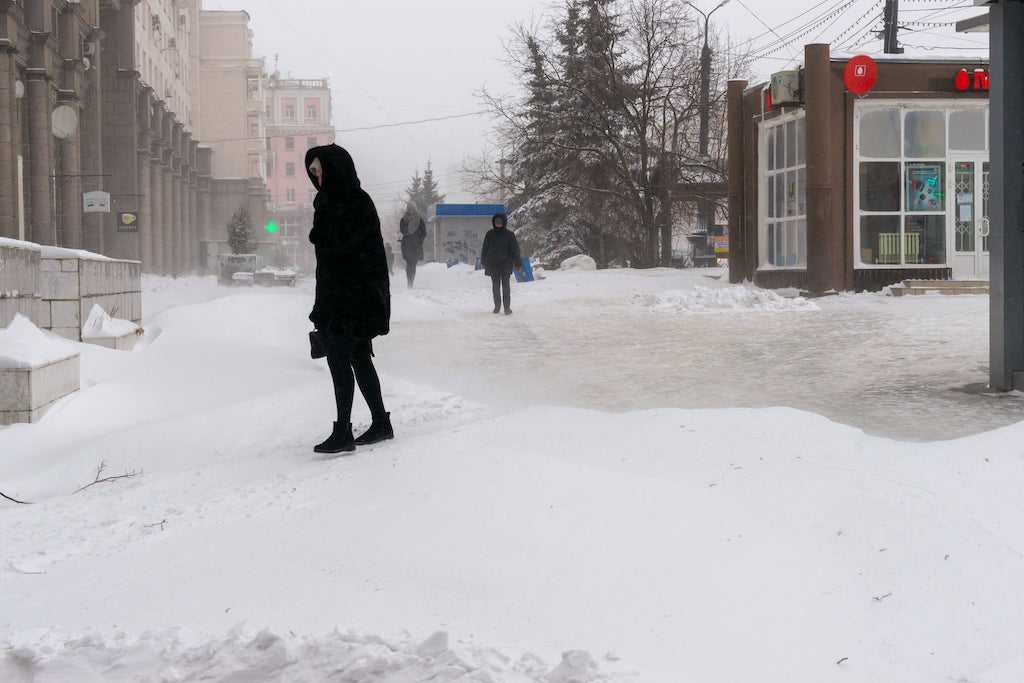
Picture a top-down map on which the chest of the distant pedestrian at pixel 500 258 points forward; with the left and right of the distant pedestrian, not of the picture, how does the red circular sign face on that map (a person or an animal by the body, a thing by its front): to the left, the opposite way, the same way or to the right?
the same way

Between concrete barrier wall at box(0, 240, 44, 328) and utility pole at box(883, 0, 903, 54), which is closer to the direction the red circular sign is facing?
the concrete barrier wall

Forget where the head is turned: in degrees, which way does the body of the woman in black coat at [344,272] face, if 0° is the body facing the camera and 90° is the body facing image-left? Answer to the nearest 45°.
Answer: approximately 90°

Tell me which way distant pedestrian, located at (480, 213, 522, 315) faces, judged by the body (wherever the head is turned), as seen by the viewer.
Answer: toward the camera

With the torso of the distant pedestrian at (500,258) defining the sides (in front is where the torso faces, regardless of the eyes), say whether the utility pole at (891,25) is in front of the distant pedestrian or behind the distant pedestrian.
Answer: behind

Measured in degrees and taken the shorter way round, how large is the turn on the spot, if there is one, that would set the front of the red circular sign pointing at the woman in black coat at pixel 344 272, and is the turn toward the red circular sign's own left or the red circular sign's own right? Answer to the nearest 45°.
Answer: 0° — it already faces them

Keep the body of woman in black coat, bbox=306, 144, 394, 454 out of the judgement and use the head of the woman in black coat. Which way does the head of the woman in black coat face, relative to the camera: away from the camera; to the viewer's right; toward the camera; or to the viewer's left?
to the viewer's left

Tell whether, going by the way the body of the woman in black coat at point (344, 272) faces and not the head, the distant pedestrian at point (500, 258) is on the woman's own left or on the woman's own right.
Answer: on the woman's own right

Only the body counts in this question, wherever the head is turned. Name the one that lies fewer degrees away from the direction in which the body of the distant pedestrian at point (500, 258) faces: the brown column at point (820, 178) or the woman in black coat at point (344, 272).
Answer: the woman in black coat

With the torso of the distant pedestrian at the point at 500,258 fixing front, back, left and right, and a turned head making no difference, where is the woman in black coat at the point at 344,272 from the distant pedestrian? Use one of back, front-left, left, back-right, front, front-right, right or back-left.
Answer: front

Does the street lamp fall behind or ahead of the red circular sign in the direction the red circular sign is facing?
behind

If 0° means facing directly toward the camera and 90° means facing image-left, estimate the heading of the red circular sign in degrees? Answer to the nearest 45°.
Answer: approximately 0°

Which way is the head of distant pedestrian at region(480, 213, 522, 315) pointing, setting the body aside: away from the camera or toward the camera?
toward the camera
